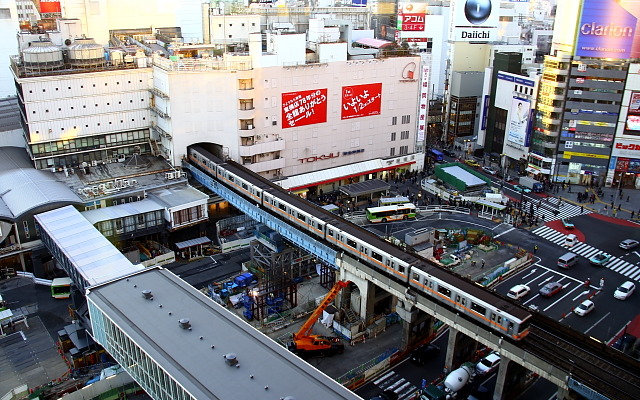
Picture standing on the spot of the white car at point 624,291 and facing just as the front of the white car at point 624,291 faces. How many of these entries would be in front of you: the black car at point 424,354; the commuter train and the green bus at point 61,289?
3

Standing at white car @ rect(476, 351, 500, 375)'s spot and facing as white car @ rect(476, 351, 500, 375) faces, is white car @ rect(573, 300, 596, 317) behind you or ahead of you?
behind

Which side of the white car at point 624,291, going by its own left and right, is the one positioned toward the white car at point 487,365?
front

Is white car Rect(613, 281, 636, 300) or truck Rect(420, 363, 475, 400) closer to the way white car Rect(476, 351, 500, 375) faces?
the truck

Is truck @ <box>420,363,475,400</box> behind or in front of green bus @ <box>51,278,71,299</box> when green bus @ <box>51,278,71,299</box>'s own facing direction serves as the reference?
in front

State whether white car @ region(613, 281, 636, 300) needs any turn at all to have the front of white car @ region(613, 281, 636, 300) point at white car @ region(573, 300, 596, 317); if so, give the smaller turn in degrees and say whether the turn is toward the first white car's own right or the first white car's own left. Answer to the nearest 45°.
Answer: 0° — it already faces it
